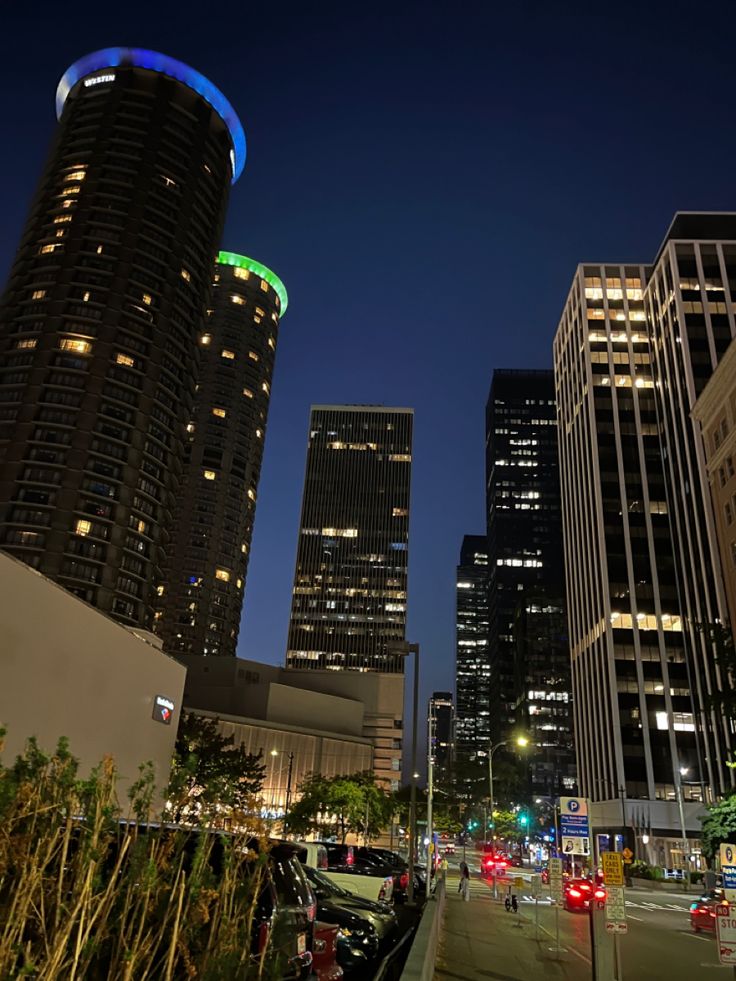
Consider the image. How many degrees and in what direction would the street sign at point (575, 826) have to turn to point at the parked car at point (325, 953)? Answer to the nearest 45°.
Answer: approximately 45° to its right

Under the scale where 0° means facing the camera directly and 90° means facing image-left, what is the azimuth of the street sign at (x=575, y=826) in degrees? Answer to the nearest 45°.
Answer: approximately 0°

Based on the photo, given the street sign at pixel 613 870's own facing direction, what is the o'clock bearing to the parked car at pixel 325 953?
The parked car is roughly at 1 o'clock from the street sign.

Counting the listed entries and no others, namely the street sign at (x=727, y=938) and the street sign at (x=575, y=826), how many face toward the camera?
2

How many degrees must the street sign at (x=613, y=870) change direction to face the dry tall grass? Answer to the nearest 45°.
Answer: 0° — it already faces it
